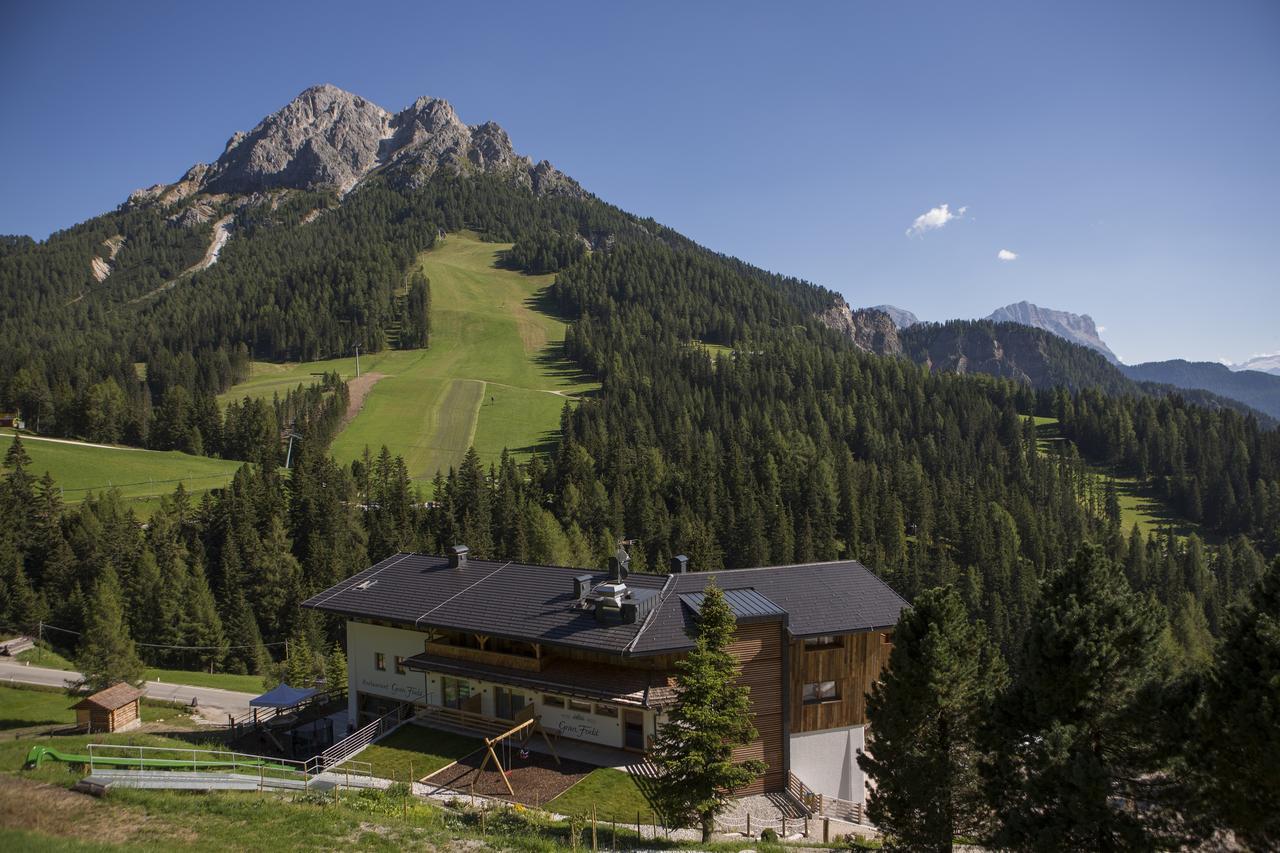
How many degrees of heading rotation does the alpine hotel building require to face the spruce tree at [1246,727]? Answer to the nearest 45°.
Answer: approximately 90° to its left

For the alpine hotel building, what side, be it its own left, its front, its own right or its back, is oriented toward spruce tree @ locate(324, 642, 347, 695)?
right

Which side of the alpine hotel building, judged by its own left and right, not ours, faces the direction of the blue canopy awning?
right

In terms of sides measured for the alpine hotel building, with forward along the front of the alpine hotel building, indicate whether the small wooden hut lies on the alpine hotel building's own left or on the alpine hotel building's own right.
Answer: on the alpine hotel building's own right

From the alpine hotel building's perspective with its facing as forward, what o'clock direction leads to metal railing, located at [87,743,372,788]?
The metal railing is roughly at 1 o'clock from the alpine hotel building.

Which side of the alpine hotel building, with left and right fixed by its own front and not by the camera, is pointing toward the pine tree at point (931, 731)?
left

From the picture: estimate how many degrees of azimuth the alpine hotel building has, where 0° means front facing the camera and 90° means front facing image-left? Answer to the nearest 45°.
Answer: approximately 45°

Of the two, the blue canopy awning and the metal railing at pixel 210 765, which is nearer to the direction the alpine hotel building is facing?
the metal railing
